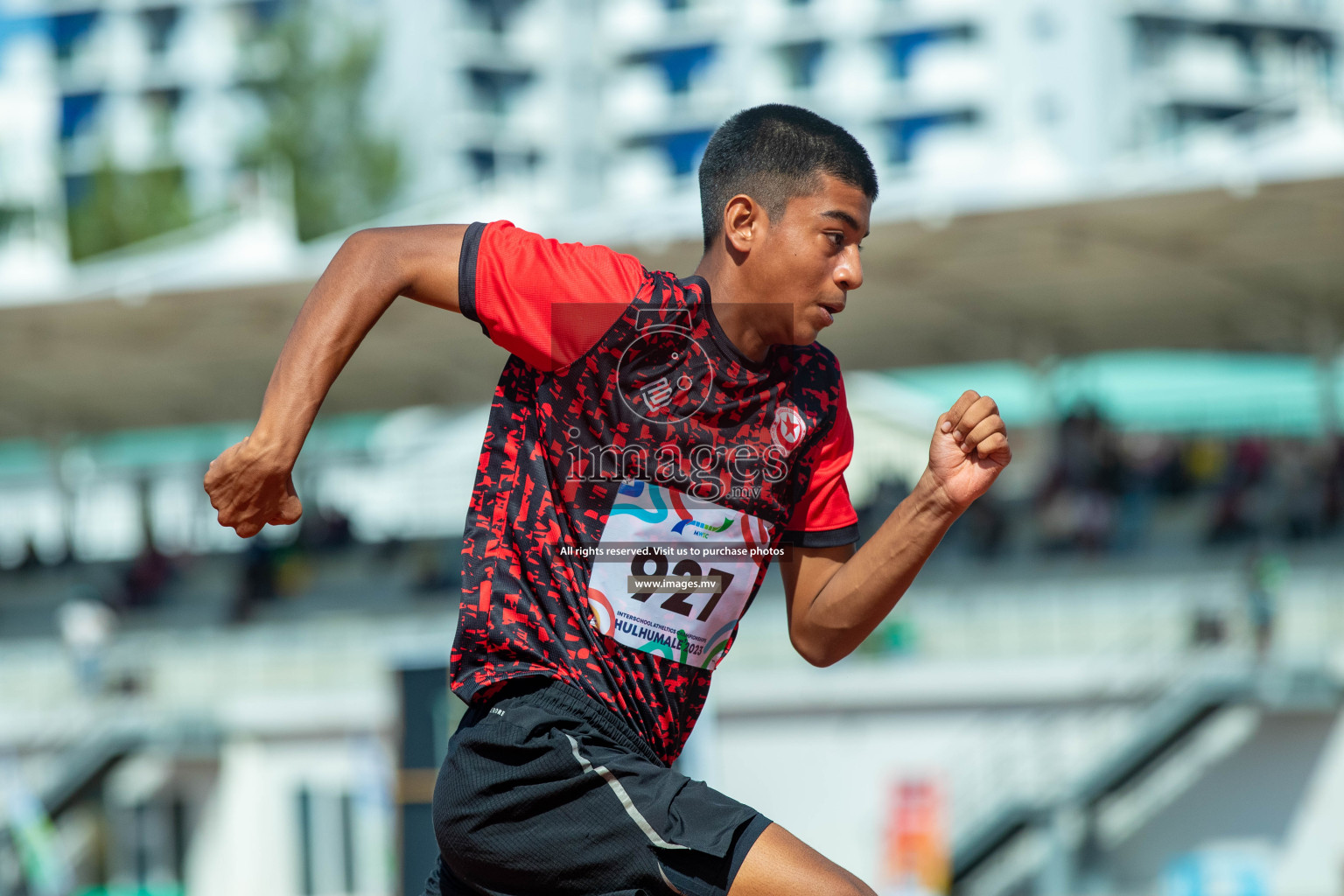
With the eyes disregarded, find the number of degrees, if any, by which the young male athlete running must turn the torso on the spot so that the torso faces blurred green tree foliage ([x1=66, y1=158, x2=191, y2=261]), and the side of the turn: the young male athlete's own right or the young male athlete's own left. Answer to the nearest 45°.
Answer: approximately 135° to the young male athlete's own left

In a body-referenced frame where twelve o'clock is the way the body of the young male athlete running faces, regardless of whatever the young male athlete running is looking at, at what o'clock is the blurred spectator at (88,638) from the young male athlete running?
The blurred spectator is roughly at 7 o'clock from the young male athlete running.

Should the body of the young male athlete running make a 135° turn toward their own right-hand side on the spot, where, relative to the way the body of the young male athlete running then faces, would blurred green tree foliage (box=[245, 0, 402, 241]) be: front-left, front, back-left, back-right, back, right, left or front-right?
right

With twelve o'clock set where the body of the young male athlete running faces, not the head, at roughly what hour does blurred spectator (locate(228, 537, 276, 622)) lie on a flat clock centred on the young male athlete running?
The blurred spectator is roughly at 7 o'clock from the young male athlete running.

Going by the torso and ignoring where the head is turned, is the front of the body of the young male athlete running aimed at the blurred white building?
no

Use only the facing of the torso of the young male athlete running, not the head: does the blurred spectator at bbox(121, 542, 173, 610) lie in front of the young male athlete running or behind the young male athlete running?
behind

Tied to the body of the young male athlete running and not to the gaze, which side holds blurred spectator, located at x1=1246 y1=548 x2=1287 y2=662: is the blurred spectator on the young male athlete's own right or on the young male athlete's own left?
on the young male athlete's own left

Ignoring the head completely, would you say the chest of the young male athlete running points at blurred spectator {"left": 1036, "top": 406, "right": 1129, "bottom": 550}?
no
